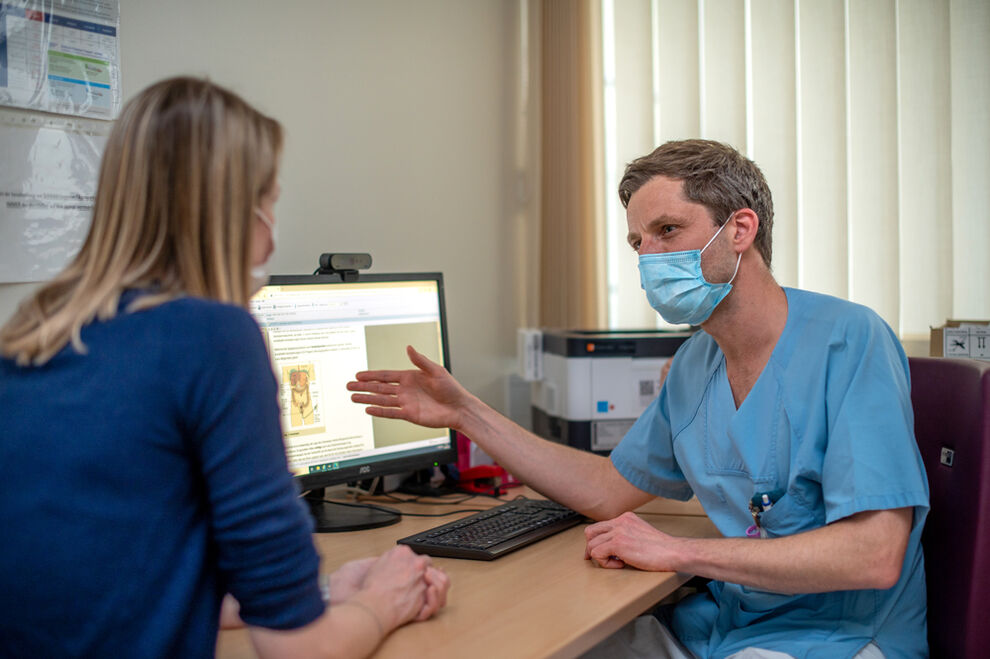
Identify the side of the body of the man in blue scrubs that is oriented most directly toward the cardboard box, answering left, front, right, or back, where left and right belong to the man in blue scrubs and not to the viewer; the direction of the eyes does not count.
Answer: back

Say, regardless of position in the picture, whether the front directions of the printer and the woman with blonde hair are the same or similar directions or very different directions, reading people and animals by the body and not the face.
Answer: very different directions

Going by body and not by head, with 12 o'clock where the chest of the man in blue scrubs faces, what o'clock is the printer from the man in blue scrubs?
The printer is roughly at 4 o'clock from the man in blue scrubs.

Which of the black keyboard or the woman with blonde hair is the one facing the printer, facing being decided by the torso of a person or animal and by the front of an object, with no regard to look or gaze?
the woman with blonde hair

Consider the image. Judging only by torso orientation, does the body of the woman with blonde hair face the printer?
yes

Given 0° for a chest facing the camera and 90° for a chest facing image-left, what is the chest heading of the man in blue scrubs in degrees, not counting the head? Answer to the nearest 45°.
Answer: approximately 45°

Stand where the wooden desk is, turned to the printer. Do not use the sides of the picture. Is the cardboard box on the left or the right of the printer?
right

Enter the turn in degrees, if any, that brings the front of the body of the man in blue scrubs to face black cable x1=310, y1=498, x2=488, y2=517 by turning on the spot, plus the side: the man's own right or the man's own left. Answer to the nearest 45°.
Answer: approximately 45° to the man's own right

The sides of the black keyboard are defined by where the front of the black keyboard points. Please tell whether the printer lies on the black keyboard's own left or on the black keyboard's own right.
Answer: on the black keyboard's own left

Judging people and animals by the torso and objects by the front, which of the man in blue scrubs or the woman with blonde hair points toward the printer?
the woman with blonde hair

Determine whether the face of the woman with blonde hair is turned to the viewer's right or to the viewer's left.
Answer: to the viewer's right
